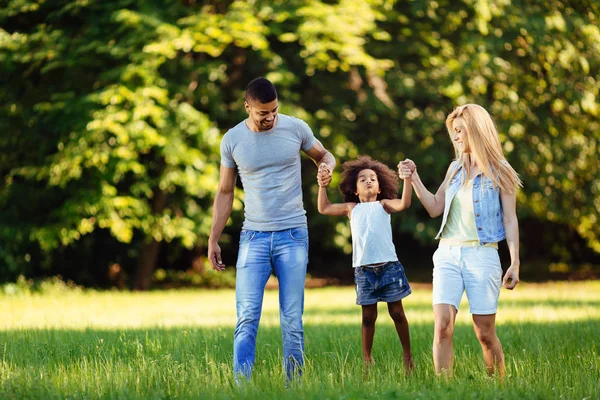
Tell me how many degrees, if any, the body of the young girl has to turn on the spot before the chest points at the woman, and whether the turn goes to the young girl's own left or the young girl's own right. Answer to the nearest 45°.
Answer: approximately 45° to the young girl's own left

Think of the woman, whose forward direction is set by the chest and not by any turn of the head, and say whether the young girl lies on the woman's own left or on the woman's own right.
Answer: on the woman's own right

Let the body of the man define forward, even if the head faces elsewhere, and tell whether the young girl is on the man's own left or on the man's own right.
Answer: on the man's own left

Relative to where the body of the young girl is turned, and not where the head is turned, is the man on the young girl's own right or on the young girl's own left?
on the young girl's own right

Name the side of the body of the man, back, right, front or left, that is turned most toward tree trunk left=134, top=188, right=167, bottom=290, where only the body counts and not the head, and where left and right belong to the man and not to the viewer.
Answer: back

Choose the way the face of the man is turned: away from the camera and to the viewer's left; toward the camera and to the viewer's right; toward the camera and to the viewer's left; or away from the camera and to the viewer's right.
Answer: toward the camera and to the viewer's right

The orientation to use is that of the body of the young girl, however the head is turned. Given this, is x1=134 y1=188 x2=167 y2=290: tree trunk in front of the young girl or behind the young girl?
behind

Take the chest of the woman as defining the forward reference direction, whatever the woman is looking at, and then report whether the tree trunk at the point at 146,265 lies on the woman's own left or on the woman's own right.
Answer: on the woman's own right

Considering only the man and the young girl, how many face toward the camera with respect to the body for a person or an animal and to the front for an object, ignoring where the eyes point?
2

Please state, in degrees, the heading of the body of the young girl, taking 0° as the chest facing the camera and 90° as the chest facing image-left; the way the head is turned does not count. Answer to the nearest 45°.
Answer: approximately 0°
